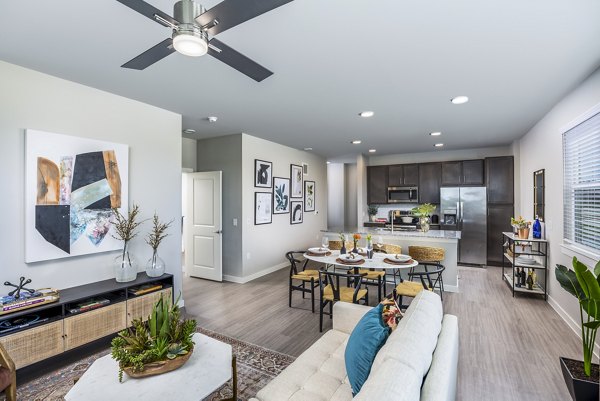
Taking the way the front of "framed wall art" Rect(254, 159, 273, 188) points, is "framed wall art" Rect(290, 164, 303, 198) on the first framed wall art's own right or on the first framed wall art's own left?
on the first framed wall art's own left

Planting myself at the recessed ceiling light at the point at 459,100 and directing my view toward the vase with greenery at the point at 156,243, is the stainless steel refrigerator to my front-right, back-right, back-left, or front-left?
back-right

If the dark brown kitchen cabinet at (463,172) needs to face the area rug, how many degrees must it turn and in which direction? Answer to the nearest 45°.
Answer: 0° — it already faces it

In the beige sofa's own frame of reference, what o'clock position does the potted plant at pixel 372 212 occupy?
The potted plant is roughly at 3 o'clock from the beige sofa.

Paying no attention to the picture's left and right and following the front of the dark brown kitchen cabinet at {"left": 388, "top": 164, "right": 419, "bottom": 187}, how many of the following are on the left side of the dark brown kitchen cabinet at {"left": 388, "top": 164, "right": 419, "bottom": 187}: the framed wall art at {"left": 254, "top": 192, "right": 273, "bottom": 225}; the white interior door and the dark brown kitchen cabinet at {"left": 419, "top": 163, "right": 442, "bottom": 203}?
1

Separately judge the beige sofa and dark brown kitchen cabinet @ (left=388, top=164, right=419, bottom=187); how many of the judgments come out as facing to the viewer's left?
1

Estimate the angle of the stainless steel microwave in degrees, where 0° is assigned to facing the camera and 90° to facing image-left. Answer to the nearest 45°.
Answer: approximately 0°

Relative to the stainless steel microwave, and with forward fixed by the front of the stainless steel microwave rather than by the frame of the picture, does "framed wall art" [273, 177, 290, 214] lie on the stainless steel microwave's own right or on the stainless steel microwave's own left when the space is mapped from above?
on the stainless steel microwave's own right

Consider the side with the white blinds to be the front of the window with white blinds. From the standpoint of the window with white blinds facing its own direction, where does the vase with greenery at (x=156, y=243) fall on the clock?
The vase with greenery is roughly at 12 o'clock from the window with white blinds.

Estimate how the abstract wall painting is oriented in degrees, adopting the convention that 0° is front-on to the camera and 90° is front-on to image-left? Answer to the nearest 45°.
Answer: approximately 315°

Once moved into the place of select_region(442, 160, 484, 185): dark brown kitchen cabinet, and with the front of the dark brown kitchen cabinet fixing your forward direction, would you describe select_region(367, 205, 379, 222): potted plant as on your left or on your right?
on your right

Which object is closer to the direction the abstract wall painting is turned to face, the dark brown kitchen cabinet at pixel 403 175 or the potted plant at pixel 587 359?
the potted plant

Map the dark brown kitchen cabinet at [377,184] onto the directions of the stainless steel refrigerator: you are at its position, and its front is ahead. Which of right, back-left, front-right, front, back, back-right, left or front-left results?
right
